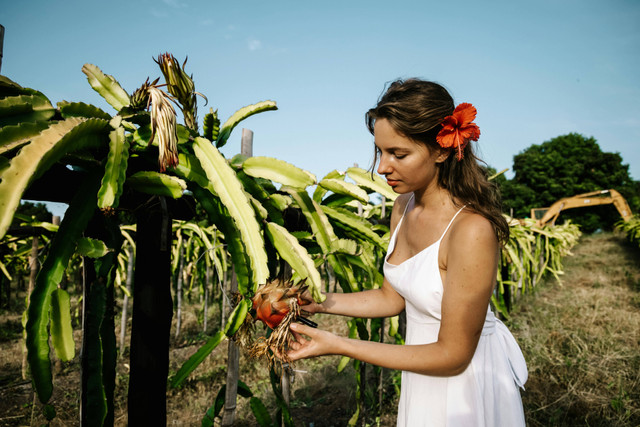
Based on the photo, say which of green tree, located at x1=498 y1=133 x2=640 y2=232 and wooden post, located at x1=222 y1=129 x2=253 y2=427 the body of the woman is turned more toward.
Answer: the wooden post

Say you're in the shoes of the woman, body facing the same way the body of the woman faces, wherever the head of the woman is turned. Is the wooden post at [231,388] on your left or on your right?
on your right

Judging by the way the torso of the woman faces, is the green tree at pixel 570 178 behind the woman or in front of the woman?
behind

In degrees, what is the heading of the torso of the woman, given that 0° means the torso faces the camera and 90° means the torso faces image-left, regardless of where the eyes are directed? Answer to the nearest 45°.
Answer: approximately 45°
